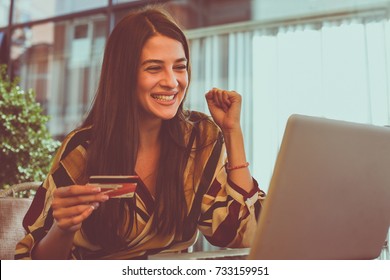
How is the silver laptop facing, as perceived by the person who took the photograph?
facing away from the viewer and to the left of the viewer

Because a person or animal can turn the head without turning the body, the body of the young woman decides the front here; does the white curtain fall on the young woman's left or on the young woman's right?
on the young woman's left

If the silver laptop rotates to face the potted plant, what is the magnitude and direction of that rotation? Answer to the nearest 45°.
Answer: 0° — it already faces it

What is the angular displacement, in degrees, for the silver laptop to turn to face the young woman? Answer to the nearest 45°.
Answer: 0° — it already faces them

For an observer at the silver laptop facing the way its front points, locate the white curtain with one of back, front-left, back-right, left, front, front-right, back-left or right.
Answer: front-right

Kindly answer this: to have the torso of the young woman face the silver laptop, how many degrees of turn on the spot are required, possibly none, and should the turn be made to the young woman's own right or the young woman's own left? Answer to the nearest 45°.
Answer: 0° — they already face it

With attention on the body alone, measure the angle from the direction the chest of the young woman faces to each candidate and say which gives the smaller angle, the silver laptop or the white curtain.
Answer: the silver laptop
